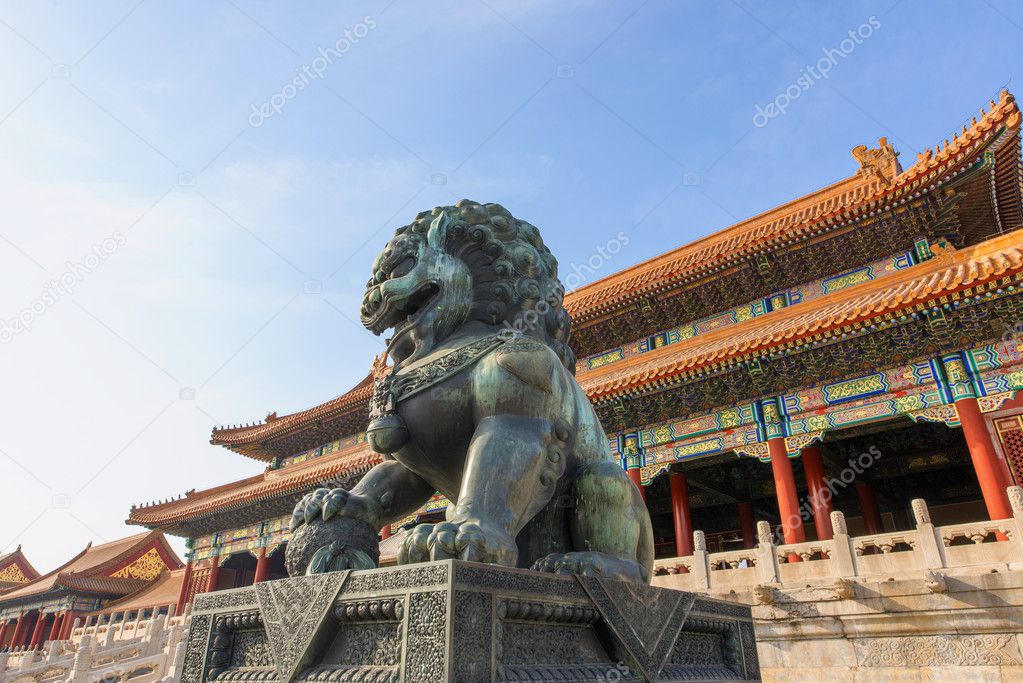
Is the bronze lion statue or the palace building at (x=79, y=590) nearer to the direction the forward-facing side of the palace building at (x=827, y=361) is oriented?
the bronze lion statue

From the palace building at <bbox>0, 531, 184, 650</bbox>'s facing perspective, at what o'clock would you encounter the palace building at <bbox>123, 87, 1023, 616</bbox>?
the palace building at <bbox>123, 87, 1023, 616</bbox> is roughly at 10 o'clock from the palace building at <bbox>0, 531, 184, 650</bbox>.

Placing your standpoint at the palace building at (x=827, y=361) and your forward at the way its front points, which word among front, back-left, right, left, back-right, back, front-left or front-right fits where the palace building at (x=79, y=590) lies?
right

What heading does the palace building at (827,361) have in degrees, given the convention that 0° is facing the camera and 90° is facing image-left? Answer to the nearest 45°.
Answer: approximately 45°

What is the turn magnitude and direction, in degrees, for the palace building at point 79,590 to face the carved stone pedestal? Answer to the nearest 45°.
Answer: approximately 45° to its left

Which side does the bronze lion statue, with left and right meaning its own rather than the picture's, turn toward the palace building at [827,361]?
back
